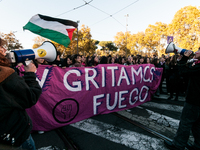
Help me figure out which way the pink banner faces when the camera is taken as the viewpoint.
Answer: facing the viewer and to the right of the viewer

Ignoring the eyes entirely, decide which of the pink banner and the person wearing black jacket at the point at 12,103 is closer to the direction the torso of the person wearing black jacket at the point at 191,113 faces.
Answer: the pink banner

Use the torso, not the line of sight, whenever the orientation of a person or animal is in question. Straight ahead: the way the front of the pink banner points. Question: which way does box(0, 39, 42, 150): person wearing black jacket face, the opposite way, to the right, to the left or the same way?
to the left

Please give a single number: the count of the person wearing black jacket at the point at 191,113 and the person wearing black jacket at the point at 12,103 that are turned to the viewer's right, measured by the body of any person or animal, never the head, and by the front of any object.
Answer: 1

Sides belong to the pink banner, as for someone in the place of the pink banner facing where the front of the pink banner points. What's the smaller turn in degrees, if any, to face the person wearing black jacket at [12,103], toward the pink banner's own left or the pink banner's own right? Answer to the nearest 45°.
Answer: approximately 45° to the pink banner's own right

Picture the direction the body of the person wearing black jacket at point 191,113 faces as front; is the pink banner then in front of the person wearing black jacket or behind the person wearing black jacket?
in front

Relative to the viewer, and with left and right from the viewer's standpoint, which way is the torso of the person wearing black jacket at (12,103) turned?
facing to the right of the viewer

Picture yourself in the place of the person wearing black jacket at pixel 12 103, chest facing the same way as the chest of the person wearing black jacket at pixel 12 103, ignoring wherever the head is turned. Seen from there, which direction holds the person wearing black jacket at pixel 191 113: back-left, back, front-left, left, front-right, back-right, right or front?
front

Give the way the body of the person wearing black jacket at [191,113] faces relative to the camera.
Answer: to the viewer's left

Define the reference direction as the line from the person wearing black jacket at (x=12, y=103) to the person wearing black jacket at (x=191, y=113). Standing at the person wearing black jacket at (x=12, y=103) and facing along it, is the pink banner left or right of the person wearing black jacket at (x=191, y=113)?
left
